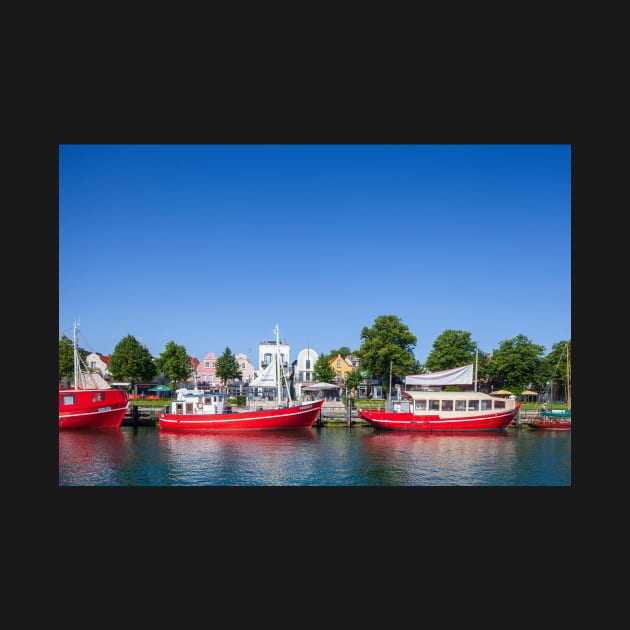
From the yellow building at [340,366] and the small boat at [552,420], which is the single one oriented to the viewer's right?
the small boat

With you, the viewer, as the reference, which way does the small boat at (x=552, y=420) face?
facing to the right of the viewer

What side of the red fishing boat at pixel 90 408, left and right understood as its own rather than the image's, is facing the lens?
right

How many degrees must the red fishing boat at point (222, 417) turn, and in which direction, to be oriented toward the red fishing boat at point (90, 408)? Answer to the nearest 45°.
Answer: approximately 180°

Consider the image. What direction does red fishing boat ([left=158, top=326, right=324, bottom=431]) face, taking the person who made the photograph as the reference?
facing to the right of the viewer
